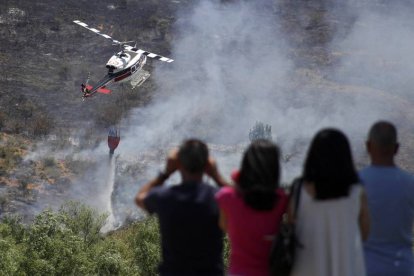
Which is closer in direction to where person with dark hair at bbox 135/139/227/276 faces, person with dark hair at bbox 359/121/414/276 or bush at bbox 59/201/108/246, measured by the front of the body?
the bush

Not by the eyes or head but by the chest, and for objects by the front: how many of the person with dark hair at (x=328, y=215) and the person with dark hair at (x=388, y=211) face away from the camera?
2

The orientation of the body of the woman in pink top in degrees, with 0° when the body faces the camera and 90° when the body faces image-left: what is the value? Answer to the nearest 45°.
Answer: approximately 180°

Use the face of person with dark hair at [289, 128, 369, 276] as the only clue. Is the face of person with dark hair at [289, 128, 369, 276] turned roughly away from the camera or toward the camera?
away from the camera

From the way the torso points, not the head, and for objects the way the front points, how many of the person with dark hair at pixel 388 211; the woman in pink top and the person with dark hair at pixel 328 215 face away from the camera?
3

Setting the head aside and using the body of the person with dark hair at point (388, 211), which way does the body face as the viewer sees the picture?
away from the camera

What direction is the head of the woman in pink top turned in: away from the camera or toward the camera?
away from the camera

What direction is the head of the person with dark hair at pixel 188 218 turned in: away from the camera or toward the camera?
away from the camera

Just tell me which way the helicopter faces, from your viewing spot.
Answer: facing away from the viewer and to the right of the viewer

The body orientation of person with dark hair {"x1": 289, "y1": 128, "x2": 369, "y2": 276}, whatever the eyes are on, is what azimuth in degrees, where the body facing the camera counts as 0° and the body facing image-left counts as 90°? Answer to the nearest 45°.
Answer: approximately 180°

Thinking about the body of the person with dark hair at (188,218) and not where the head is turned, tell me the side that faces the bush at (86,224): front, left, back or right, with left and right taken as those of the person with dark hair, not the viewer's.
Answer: front
